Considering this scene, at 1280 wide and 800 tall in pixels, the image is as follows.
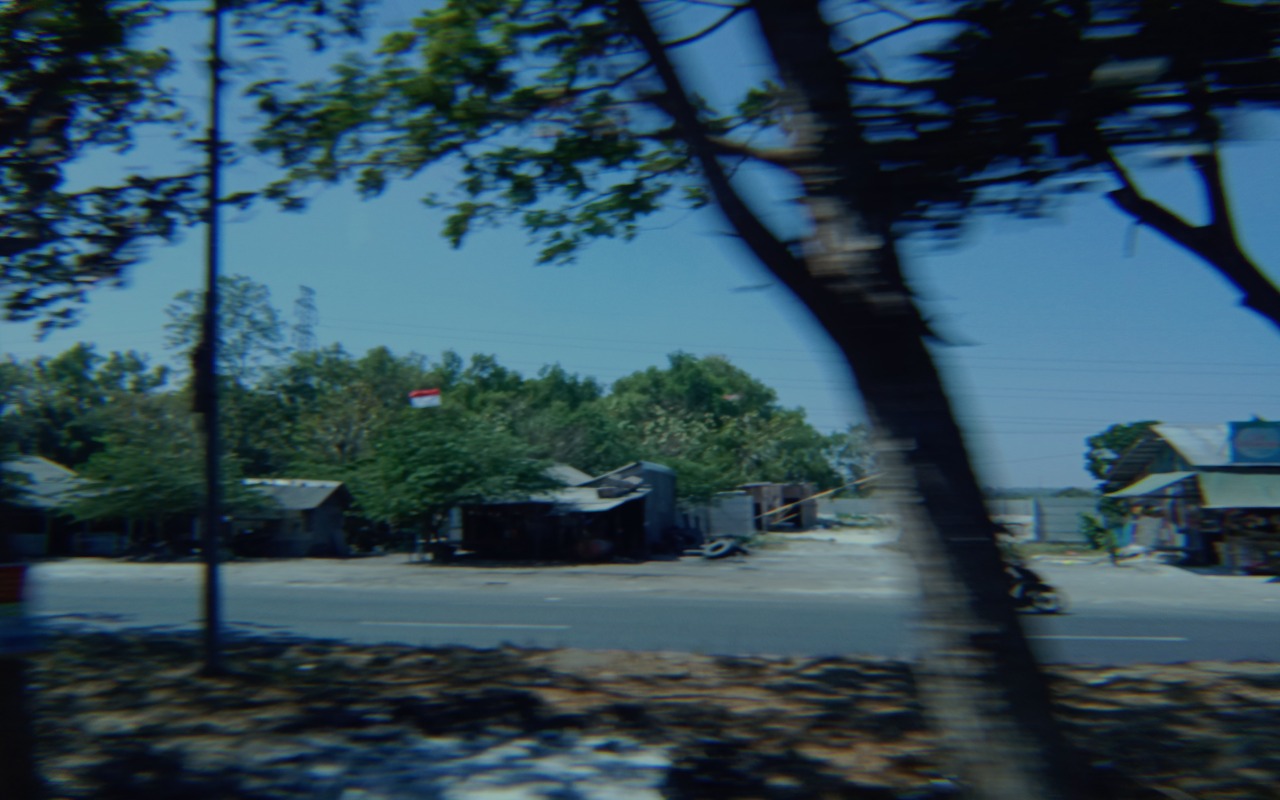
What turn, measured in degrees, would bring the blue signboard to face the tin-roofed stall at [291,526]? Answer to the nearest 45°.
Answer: approximately 90° to its right

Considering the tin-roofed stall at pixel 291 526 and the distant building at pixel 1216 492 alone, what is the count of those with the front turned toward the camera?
2

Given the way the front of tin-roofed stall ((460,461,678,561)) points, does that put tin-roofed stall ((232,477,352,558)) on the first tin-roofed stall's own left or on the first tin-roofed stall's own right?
on the first tin-roofed stall's own right

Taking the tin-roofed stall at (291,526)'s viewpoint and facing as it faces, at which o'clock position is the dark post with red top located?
The dark post with red top is roughly at 12 o'clock from the tin-roofed stall.

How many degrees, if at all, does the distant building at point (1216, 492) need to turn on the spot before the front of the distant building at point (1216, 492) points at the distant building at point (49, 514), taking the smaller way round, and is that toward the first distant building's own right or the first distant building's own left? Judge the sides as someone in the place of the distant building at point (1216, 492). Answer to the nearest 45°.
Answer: approximately 90° to the first distant building's own right

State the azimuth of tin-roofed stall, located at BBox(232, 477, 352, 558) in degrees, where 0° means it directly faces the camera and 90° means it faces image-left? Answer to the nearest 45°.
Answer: approximately 0°

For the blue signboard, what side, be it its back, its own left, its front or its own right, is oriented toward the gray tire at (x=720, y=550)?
right

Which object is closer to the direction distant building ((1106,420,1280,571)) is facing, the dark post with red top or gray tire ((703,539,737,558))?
the dark post with red top

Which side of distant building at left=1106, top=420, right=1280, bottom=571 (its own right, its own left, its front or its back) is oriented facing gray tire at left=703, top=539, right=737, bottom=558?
right
